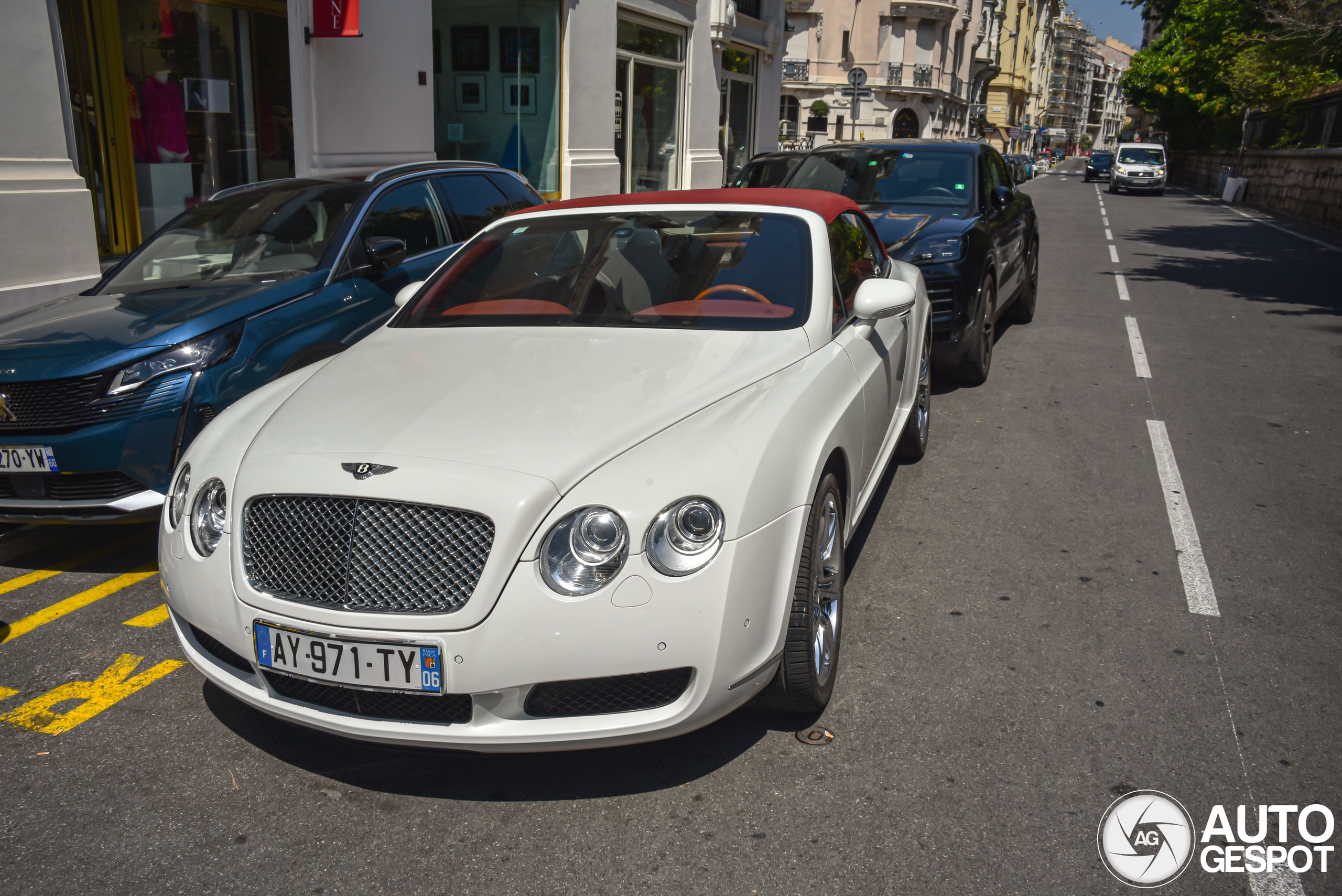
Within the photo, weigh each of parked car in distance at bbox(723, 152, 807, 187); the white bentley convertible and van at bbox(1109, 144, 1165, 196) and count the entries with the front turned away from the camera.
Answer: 0

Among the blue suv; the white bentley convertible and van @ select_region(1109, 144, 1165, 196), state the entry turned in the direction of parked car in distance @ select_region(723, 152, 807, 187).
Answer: van @ select_region(1109, 144, 1165, 196)

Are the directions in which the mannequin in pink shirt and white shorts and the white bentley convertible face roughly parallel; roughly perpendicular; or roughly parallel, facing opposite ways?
roughly perpendicular

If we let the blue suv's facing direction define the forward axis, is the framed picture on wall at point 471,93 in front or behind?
behind

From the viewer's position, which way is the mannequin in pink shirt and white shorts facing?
facing the viewer and to the right of the viewer

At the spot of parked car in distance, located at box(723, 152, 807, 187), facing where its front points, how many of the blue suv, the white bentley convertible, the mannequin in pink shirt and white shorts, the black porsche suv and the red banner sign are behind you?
0

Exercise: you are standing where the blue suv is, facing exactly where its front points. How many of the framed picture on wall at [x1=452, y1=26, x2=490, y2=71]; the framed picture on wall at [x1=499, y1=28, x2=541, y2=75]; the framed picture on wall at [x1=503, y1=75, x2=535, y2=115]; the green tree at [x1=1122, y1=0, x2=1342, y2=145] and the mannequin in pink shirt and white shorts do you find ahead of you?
0

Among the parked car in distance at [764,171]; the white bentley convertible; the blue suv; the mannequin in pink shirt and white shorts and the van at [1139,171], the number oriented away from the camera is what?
0

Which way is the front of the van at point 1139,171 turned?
toward the camera

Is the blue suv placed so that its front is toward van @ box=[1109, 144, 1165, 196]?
no

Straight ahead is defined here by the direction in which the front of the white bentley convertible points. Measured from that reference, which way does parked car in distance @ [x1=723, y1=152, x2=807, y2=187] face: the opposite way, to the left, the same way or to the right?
the same way

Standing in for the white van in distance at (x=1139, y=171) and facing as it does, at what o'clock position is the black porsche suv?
The black porsche suv is roughly at 12 o'clock from the white van in distance.

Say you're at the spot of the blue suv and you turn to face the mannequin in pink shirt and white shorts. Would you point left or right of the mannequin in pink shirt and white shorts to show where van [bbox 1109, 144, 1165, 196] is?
right

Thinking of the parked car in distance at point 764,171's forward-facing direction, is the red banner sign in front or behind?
in front

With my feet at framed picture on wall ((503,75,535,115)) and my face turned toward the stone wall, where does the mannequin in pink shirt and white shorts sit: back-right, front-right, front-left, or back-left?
back-right

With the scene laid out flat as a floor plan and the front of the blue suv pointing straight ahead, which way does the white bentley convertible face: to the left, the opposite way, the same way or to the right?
the same way

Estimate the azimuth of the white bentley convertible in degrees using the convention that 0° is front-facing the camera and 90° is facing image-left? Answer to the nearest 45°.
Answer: approximately 45°

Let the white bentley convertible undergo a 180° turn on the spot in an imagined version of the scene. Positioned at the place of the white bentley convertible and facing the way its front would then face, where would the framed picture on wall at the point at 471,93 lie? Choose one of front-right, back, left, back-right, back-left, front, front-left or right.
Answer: front-left

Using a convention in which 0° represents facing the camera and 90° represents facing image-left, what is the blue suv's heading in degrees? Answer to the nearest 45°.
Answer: approximately 45°

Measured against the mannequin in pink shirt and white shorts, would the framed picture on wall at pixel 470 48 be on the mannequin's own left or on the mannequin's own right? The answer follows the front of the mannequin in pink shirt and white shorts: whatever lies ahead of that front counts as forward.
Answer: on the mannequin's own left

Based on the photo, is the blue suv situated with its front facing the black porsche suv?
no

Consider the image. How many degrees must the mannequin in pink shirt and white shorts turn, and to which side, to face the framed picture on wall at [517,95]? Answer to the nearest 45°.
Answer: approximately 90° to its left
